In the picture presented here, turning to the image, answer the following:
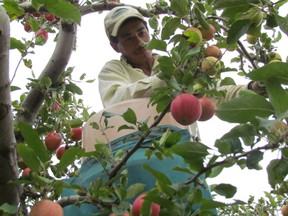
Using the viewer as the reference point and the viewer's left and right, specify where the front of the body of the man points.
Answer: facing the viewer and to the right of the viewer
